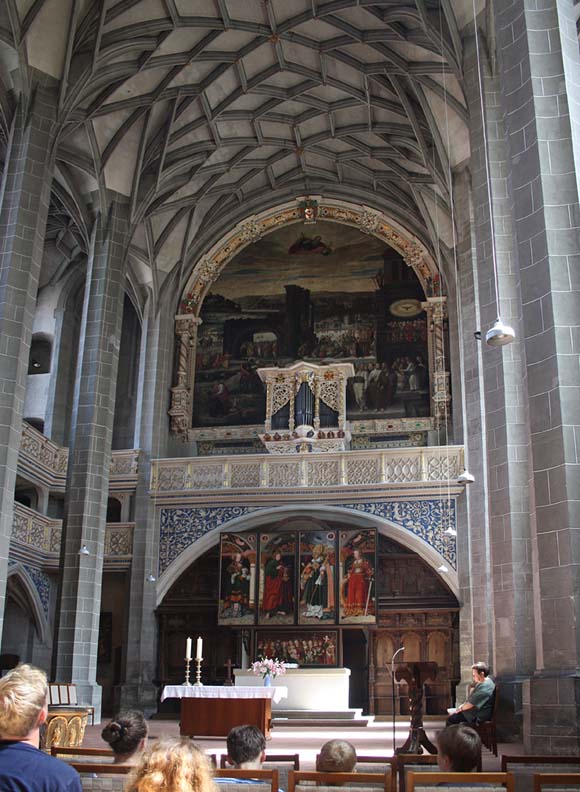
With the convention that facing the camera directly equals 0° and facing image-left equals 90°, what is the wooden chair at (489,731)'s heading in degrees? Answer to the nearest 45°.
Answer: approximately 90°

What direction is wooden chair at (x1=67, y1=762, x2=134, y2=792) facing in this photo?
away from the camera

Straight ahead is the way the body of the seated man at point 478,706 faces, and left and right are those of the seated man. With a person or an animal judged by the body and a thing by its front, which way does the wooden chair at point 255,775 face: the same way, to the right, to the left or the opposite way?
to the right

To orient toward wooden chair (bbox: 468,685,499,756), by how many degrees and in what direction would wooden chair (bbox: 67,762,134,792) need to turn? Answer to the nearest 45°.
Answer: approximately 45° to its right

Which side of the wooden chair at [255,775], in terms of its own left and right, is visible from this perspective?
back

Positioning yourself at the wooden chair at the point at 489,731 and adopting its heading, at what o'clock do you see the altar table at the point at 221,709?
The altar table is roughly at 1 o'clock from the wooden chair.

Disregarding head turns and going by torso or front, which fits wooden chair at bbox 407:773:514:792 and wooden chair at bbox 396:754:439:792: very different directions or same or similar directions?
same or similar directions

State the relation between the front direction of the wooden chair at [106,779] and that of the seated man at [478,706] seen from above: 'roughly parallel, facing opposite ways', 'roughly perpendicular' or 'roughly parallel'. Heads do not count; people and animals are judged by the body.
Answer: roughly perpendicular

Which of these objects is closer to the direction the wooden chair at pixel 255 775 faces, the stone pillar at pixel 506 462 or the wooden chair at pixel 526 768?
the stone pillar

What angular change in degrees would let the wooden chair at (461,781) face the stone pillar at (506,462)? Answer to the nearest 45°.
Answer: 0° — it already faces it

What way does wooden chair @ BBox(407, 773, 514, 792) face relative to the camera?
away from the camera

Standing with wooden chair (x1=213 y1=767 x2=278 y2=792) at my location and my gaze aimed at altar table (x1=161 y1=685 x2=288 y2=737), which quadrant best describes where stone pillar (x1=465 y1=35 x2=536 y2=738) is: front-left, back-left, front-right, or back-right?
front-right

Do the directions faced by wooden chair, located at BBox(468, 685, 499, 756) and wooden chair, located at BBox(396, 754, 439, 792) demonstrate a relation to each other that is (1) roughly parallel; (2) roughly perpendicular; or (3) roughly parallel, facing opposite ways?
roughly perpendicular

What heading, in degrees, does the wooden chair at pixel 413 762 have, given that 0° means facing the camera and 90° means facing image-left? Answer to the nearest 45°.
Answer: approximately 180°

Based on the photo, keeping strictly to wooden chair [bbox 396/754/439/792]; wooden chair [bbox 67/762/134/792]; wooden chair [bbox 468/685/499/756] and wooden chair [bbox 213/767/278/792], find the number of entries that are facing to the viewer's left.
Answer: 1

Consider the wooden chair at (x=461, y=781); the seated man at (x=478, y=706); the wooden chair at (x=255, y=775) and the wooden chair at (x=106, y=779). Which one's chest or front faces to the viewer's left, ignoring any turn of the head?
the seated man

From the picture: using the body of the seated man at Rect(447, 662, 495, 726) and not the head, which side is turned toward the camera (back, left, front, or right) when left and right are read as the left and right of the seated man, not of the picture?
left

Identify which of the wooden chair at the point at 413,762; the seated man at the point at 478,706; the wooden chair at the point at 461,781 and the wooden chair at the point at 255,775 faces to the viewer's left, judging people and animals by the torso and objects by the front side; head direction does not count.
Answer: the seated man

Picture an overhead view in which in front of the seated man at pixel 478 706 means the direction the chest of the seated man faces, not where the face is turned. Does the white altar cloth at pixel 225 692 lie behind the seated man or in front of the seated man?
in front

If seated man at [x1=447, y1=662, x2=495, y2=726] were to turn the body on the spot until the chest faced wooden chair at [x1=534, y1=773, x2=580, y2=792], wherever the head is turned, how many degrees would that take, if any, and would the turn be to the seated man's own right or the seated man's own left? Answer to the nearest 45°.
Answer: approximately 90° to the seated man's own left
